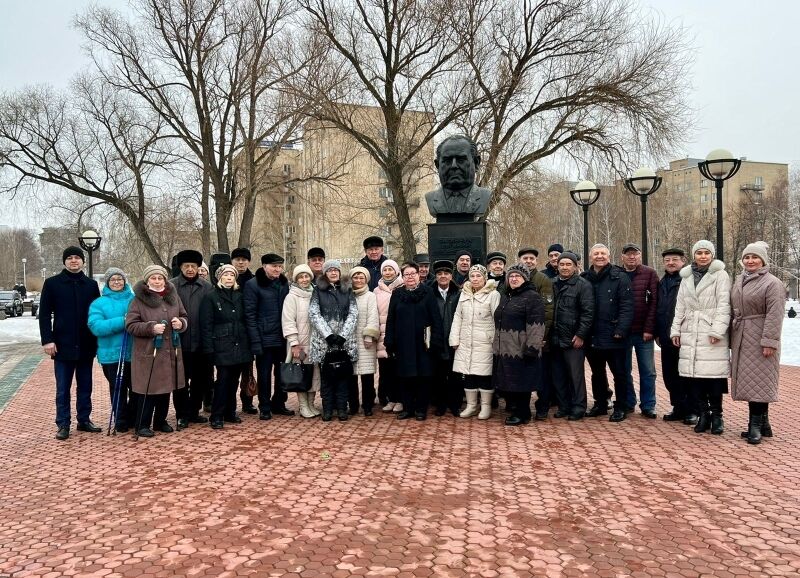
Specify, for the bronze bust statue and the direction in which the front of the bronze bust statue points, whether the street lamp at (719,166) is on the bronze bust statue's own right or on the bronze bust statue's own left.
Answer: on the bronze bust statue's own left

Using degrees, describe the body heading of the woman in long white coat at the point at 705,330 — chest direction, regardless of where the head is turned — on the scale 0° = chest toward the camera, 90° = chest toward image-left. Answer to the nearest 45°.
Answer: approximately 0°

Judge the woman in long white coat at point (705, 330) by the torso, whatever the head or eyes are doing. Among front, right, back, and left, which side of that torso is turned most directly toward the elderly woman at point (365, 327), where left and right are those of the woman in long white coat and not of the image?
right

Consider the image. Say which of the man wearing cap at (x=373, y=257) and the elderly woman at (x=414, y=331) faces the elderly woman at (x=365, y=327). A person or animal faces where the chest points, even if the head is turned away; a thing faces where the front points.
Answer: the man wearing cap

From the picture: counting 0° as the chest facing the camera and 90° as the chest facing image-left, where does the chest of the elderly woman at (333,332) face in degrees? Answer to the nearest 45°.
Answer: approximately 0°

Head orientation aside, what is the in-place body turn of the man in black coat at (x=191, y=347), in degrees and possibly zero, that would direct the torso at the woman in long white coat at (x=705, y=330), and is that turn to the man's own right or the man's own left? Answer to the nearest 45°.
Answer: approximately 45° to the man's own left

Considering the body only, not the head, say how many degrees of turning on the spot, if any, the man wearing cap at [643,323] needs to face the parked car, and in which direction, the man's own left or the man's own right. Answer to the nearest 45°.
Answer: approximately 135° to the man's own right

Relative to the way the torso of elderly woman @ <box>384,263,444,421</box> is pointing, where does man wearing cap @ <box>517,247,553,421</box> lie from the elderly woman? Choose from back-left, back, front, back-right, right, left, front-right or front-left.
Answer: left
